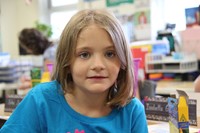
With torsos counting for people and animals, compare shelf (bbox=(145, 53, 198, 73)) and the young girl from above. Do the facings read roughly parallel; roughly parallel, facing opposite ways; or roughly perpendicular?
roughly parallel

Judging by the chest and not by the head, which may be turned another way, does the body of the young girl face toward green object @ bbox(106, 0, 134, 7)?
no

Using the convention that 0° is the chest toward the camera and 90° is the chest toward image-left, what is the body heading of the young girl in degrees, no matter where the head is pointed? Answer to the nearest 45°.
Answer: approximately 0°

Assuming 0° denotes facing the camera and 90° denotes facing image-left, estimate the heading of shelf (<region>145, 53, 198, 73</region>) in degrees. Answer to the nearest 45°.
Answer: approximately 0°

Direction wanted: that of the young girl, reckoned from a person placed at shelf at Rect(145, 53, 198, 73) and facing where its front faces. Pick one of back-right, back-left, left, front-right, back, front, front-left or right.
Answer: front

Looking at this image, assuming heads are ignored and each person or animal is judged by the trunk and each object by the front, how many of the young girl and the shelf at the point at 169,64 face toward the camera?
2

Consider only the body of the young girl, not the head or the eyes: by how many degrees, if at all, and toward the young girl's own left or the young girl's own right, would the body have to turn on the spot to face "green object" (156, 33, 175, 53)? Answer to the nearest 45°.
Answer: approximately 135° to the young girl's own left

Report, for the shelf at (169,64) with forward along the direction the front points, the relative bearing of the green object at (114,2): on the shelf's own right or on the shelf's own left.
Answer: on the shelf's own right

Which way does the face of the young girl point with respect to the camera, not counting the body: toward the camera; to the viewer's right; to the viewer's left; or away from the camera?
toward the camera

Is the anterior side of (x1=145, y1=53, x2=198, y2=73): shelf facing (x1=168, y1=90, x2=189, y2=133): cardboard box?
yes
